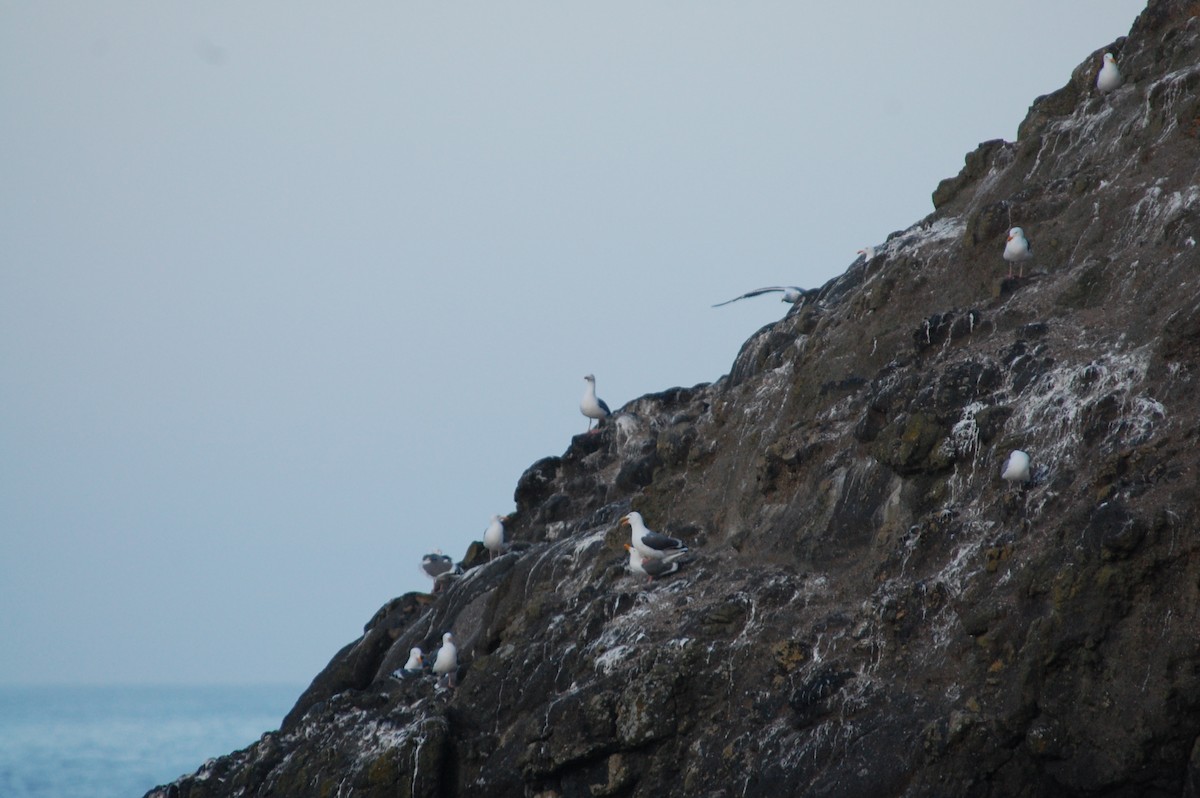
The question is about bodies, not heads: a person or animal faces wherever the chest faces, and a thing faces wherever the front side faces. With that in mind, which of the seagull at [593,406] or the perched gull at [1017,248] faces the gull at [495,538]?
the seagull

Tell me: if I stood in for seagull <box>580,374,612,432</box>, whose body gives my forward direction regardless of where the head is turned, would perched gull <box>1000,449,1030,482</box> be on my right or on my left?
on my left

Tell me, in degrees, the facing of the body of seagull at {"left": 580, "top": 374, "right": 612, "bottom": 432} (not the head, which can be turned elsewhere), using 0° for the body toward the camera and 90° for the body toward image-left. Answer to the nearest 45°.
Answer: approximately 45°

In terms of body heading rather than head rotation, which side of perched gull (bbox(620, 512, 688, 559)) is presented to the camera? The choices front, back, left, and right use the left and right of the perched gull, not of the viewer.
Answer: left

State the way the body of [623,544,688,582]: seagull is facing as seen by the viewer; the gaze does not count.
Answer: to the viewer's left
